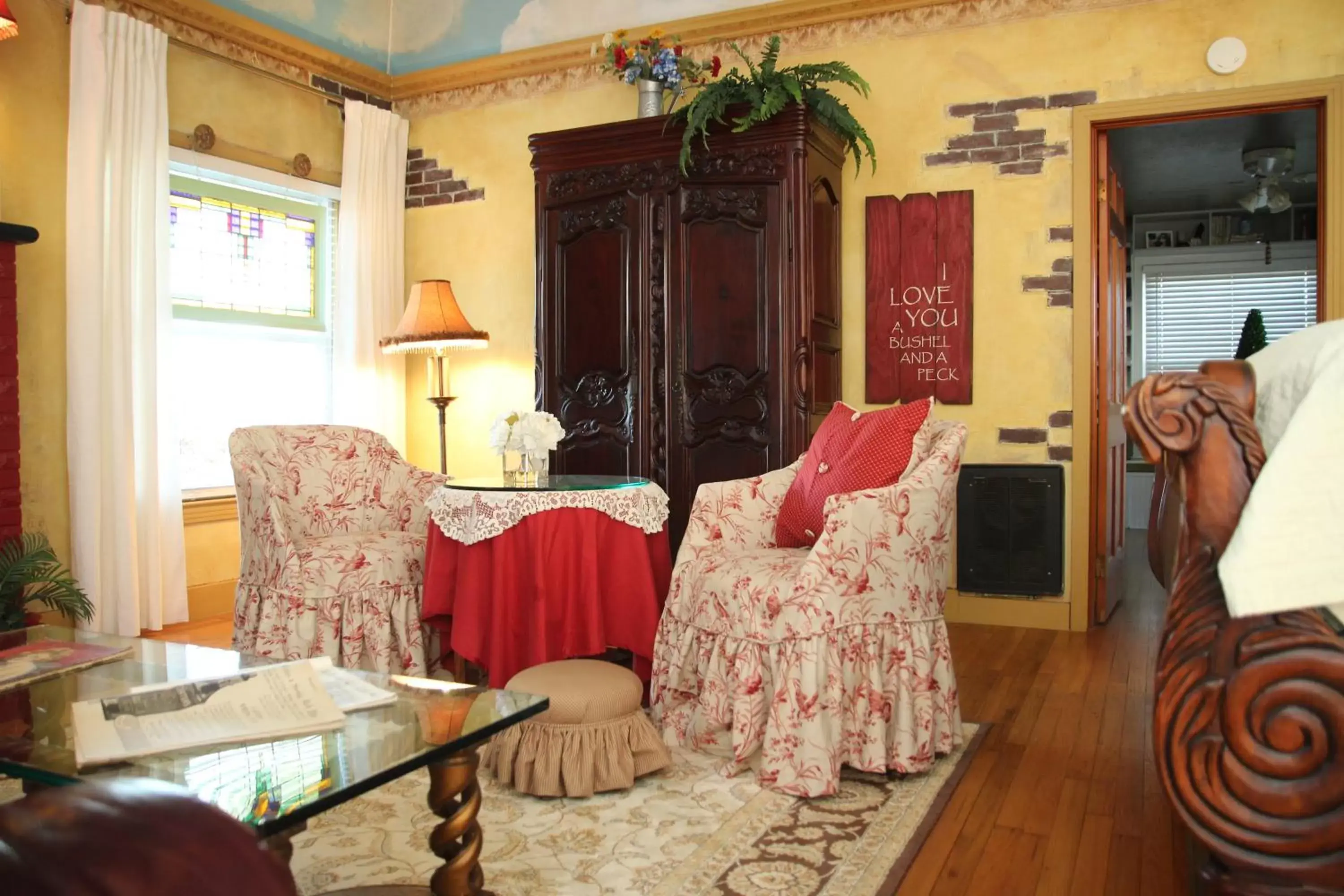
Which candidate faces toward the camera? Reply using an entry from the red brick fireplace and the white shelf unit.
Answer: the white shelf unit

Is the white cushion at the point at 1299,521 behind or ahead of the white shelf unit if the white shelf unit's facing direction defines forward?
ahead

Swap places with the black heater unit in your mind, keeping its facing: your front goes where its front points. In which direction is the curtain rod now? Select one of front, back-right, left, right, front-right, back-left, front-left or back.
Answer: right

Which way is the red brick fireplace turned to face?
to the viewer's right

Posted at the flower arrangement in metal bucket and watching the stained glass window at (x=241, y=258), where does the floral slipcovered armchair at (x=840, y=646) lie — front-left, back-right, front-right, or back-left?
back-left

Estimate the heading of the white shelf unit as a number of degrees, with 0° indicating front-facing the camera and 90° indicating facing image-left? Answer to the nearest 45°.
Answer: approximately 0°

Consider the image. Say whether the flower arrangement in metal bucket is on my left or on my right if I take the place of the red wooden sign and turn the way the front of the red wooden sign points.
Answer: on my right

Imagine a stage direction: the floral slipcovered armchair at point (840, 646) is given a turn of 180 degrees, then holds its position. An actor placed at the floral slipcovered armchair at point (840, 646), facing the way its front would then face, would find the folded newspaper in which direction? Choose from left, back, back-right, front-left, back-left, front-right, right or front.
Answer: back

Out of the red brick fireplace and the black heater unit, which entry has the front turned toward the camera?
the black heater unit

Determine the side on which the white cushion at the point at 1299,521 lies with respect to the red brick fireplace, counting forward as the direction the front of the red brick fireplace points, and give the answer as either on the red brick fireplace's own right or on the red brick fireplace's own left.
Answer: on the red brick fireplace's own right

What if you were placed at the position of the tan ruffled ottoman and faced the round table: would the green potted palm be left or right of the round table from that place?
left

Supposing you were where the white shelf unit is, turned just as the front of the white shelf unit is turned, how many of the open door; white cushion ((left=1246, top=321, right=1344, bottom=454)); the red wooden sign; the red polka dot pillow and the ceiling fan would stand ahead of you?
5

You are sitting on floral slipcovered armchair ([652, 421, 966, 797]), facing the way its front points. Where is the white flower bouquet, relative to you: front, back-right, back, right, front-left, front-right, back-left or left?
right

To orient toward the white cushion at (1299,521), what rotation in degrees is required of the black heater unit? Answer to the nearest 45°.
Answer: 0° — it already faces it

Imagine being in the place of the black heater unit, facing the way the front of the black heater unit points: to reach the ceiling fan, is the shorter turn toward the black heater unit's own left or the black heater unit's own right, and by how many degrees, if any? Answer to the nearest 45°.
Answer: approximately 135° to the black heater unit's own left

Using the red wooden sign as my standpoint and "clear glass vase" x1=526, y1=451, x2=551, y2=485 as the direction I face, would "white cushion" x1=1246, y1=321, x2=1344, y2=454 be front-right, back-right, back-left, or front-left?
front-left

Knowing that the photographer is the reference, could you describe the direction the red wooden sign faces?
facing the viewer

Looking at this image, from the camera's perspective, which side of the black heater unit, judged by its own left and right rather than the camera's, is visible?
front
